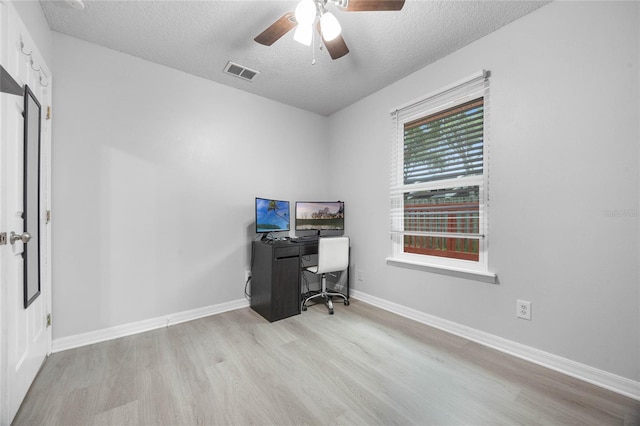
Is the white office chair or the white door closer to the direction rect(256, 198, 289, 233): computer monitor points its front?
the white office chair

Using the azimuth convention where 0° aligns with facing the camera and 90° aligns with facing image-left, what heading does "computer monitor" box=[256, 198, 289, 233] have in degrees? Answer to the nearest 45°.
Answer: approximately 315°

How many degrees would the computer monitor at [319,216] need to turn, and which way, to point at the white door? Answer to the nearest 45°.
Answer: approximately 45° to its right

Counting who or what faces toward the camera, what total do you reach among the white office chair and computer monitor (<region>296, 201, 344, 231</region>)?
1

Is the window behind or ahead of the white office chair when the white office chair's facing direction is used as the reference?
behind

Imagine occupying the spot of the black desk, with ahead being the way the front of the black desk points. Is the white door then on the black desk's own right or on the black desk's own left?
on the black desk's own right

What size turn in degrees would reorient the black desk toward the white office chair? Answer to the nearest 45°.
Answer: approximately 45° to its left

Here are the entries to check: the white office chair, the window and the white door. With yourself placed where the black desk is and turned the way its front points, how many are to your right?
1
